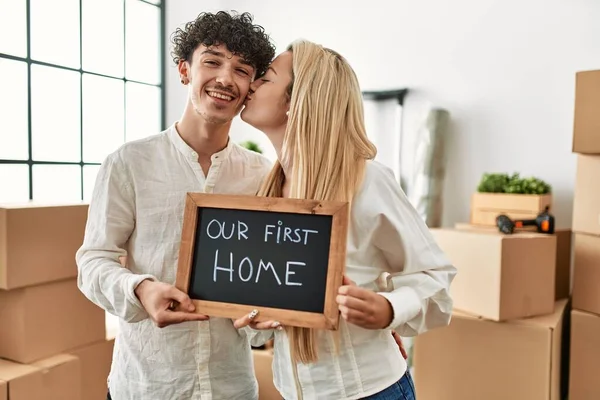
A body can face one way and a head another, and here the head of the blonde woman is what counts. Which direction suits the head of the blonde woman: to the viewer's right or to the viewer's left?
to the viewer's left

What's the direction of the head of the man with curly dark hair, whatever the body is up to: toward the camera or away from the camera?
toward the camera

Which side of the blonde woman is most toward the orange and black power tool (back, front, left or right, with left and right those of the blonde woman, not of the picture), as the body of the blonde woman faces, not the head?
back

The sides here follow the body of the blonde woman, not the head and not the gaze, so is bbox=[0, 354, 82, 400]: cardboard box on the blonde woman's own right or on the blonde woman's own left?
on the blonde woman's own right

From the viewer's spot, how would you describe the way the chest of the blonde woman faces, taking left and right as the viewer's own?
facing the viewer and to the left of the viewer

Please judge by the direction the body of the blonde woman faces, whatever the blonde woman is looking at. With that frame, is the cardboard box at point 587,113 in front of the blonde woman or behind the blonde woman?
behind

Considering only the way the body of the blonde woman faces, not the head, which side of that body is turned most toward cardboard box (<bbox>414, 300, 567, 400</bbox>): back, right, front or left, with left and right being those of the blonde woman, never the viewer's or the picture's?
back

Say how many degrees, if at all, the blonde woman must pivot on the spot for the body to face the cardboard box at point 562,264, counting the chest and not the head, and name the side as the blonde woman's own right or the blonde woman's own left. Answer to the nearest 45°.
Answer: approximately 180°

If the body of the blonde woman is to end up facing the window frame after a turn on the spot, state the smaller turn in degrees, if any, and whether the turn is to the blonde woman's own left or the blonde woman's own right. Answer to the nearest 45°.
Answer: approximately 90° to the blonde woman's own right

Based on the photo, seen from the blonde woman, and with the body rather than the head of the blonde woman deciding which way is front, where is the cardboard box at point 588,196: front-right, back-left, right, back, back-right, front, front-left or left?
back
